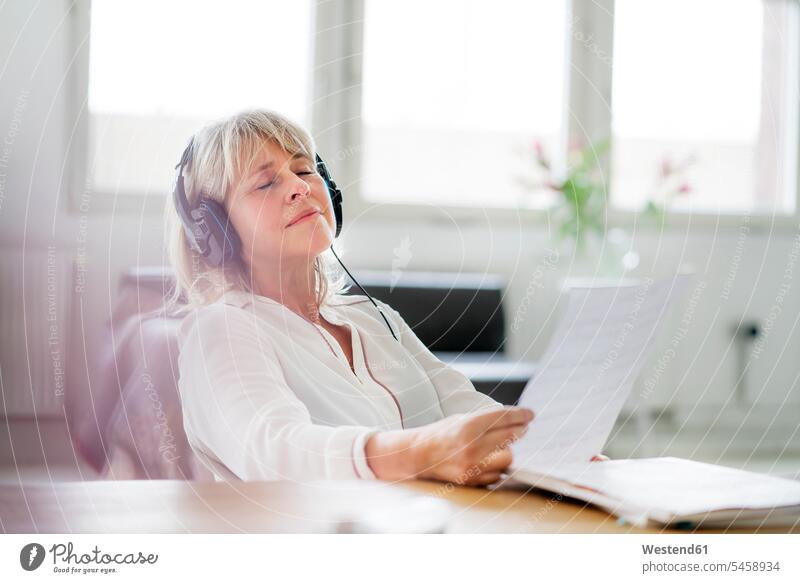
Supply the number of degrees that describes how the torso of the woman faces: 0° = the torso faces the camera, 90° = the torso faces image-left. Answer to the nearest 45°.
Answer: approximately 315°
